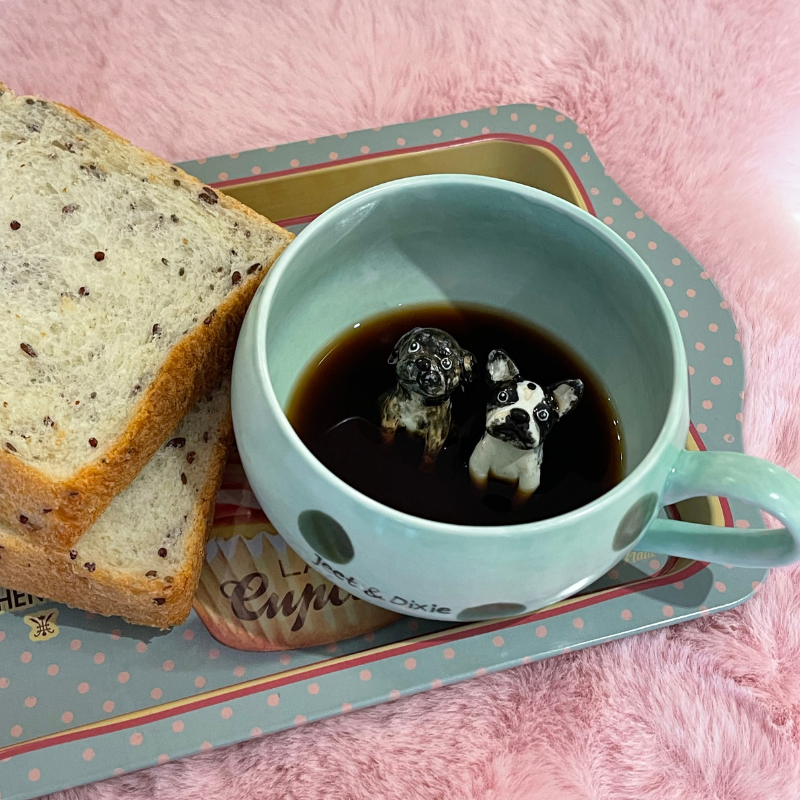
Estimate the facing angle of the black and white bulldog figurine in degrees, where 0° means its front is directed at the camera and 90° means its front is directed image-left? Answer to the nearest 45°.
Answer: approximately 0°
